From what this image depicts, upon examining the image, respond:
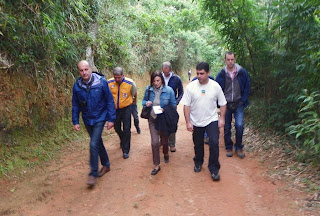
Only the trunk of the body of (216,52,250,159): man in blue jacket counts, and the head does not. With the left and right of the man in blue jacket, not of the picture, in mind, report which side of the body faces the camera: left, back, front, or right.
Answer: front

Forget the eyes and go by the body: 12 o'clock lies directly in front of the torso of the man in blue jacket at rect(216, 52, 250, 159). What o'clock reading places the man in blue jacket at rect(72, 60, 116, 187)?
the man in blue jacket at rect(72, 60, 116, 187) is roughly at 2 o'clock from the man in blue jacket at rect(216, 52, 250, 159).

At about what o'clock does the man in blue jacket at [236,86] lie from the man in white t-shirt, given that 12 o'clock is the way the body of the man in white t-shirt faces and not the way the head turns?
The man in blue jacket is roughly at 7 o'clock from the man in white t-shirt.

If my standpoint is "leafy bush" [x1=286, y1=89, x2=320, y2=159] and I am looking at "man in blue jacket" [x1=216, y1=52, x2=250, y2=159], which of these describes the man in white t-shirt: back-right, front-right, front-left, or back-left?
front-left

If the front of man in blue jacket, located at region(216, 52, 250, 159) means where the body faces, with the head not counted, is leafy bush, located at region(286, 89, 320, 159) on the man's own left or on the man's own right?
on the man's own left

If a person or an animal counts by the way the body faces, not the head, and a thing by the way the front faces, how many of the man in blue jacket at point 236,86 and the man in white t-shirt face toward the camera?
2

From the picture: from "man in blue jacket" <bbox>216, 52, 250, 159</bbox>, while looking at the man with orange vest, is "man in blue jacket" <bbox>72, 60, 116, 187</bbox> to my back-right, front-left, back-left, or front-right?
front-left

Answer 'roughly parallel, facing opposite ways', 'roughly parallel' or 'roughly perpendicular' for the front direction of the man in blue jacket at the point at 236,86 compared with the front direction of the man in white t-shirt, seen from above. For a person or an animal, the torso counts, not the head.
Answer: roughly parallel

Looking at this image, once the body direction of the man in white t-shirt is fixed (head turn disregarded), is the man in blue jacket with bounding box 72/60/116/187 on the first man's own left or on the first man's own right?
on the first man's own right

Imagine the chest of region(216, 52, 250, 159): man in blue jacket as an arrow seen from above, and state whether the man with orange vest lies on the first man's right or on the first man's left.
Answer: on the first man's right

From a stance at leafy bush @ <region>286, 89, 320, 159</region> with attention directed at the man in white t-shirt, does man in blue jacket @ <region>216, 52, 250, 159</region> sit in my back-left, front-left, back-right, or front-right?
front-right

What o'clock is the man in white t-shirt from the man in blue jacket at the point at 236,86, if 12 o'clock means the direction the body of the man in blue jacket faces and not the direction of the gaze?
The man in white t-shirt is roughly at 1 o'clock from the man in blue jacket.

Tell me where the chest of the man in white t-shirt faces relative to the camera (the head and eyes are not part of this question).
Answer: toward the camera

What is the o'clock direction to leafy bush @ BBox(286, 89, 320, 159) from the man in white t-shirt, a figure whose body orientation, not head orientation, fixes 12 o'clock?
The leafy bush is roughly at 9 o'clock from the man in white t-shirt.

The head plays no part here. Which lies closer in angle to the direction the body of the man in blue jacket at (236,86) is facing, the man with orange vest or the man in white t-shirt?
the man in white t-shirt

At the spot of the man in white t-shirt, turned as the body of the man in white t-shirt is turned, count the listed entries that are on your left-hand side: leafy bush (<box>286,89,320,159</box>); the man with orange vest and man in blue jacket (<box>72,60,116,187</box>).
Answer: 1
